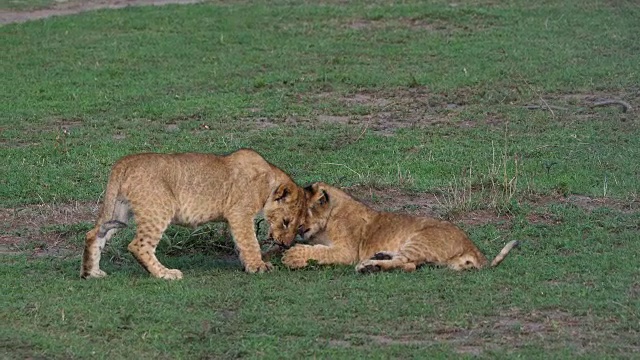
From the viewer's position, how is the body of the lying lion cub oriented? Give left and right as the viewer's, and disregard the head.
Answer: facing to the left of the viewer

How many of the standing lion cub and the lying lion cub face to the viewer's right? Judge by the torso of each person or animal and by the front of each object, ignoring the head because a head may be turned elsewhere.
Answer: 1

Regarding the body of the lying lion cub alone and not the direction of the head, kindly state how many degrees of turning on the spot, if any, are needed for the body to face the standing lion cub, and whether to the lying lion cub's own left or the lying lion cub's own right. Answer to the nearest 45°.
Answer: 0° — it already faces it

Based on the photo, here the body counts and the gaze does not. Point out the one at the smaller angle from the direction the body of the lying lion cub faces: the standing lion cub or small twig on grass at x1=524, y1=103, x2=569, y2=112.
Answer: the standing lion cub

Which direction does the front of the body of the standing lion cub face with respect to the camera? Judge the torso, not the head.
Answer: to the viewer's right

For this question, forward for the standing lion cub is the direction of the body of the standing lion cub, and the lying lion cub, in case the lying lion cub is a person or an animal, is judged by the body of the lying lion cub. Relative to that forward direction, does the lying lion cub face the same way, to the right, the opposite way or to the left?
the opposite way

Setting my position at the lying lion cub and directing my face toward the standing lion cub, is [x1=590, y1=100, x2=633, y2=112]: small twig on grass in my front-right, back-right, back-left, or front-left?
back-right

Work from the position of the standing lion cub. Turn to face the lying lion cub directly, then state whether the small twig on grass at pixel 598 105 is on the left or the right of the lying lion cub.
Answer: left

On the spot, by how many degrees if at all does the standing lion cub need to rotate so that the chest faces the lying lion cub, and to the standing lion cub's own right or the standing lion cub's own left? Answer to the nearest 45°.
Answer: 0° — it already faces it
